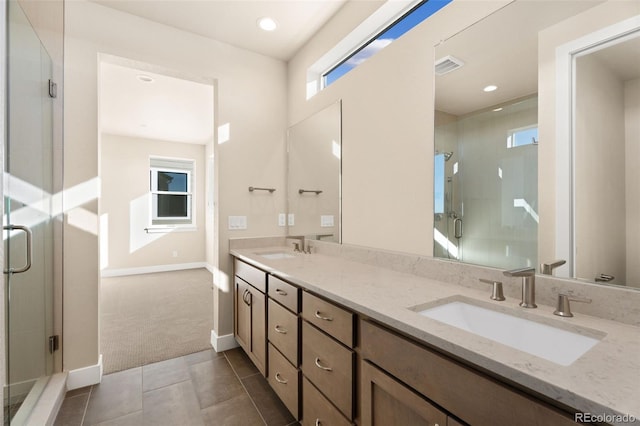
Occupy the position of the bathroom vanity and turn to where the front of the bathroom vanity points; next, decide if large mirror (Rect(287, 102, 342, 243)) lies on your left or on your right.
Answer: on your right

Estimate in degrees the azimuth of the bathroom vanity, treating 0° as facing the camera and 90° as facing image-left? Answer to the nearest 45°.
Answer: approximately 45°

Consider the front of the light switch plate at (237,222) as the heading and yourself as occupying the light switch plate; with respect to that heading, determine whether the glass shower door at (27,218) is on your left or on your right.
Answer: on your right

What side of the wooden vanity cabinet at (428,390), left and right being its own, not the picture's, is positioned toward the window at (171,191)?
right

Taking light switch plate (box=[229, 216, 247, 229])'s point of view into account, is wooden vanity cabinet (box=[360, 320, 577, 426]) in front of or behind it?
in front

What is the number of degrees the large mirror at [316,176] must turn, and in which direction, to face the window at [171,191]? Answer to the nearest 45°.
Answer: approximately 90° to its right

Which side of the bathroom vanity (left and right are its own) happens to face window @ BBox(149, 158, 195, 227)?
right

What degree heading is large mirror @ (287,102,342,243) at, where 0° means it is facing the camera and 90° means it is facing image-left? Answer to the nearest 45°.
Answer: approximately 45°

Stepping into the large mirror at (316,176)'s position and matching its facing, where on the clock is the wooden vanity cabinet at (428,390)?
The wooden vanity cabinet is roughly at 10 o'clock from the large mirror.

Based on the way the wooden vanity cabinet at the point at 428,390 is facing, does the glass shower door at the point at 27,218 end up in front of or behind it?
in front
